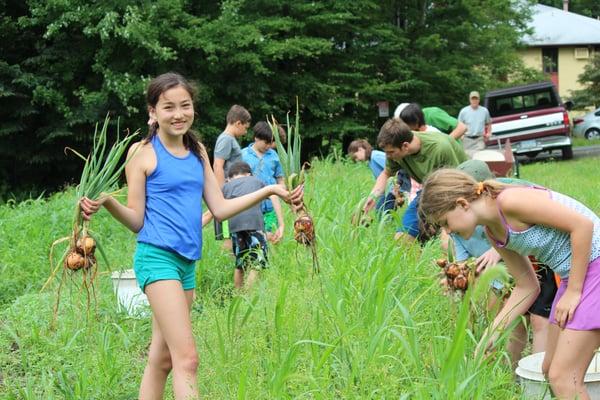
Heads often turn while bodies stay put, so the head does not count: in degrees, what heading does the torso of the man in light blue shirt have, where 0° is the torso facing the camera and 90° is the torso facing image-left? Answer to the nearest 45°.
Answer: approximately 0°

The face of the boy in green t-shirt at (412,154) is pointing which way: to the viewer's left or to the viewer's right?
to the viewer's left

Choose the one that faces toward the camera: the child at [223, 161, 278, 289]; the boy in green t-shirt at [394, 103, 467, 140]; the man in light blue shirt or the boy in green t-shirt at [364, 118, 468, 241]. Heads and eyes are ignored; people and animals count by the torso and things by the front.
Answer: the man in light blue shirt

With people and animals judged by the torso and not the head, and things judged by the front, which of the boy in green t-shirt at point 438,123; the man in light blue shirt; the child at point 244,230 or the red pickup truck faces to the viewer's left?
the boy in green t-shirt

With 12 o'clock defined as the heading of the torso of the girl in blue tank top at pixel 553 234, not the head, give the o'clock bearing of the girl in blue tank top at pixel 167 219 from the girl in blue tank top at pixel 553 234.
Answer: the girl in blue tank top at pixel 167 219 is roughly at 12 o'clock from the girl in blue tank top at pixel 553 234.

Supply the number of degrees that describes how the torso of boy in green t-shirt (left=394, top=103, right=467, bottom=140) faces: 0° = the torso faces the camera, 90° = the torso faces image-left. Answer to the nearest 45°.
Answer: approximately 90°

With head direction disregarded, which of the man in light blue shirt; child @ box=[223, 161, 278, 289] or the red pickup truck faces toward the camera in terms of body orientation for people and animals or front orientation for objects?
the man in light blue shirt

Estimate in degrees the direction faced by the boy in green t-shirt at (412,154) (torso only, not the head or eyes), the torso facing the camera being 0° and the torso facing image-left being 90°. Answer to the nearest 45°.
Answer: approximately 90°

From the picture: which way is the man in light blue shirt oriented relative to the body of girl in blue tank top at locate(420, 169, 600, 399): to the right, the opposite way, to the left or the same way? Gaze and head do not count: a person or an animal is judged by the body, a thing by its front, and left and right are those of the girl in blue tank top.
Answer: to the left

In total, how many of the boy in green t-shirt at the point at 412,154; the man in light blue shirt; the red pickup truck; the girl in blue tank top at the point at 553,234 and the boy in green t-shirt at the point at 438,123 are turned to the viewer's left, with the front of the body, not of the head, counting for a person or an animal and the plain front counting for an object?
3

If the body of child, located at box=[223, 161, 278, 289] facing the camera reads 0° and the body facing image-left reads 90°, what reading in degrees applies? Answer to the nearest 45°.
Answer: approximately 180°

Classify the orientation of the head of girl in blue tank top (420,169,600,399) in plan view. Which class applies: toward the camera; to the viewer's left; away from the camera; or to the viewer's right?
to the viewer's left

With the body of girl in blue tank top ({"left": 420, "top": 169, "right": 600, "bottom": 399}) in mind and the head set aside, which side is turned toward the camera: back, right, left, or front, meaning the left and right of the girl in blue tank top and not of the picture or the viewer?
left
